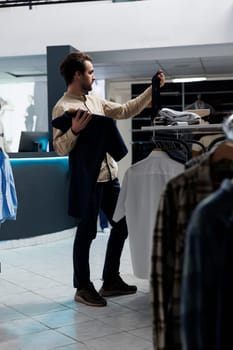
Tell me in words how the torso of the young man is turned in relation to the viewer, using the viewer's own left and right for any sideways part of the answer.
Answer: facing the viewer and to the right of the viewer

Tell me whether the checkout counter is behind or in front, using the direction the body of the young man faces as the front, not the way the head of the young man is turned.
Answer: behind

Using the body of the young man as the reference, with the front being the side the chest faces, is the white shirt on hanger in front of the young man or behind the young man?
in front

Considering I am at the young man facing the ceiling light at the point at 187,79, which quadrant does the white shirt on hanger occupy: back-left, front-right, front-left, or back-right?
back-right

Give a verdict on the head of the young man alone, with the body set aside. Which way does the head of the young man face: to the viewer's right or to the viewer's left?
to the viewer's right

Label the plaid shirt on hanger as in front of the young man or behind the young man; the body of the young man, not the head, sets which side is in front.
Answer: in front
